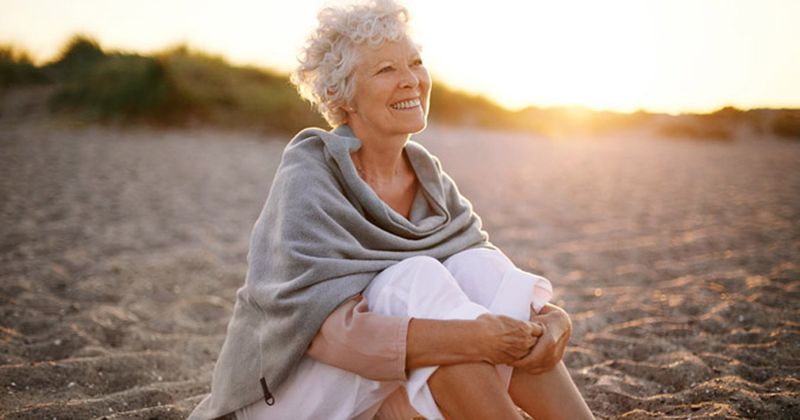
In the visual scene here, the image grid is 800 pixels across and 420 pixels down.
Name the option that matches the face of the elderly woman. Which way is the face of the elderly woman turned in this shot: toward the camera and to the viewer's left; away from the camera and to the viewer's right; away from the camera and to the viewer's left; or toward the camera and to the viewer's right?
toward the camera and to the viewer's right

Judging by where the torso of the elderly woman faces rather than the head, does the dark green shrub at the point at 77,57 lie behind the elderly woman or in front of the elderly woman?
behind

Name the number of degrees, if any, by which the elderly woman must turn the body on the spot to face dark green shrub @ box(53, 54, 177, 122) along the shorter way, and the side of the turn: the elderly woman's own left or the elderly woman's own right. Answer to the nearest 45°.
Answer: approximately 180°

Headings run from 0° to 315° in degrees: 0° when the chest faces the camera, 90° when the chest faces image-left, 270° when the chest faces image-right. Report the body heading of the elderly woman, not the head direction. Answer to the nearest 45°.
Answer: approximately 315°
